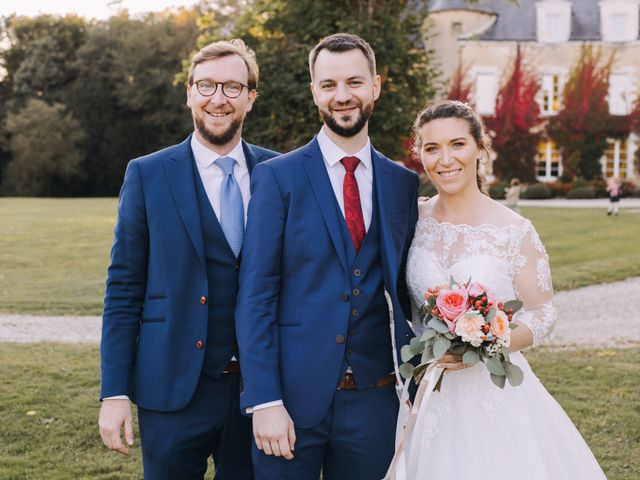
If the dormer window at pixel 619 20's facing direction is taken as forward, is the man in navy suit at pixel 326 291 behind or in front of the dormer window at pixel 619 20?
in front

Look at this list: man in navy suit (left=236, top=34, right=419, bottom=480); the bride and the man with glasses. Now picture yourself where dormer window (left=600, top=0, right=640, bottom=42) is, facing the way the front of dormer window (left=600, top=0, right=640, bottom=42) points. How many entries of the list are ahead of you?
3

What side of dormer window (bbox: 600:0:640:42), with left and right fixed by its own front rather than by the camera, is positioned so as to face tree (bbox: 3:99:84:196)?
right

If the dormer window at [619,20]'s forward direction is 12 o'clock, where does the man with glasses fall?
The man with glasses is roughly at 12 o'clock from the dormer window.

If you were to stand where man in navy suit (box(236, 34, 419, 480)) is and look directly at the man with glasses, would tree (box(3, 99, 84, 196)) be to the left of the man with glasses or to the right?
right

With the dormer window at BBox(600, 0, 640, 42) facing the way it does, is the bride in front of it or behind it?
in front
